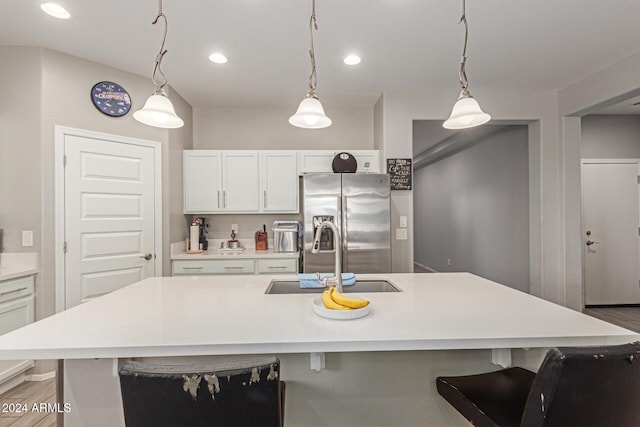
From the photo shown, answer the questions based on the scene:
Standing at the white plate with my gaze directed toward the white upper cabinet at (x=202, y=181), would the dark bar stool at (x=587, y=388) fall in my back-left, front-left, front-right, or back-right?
back-right

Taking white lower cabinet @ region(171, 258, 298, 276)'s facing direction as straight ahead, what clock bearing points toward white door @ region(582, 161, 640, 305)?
The white door is roughly at 9 o'clock from the white lower cabinet.

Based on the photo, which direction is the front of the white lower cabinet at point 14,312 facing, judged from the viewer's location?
facing the viewer and to the right of the viewer

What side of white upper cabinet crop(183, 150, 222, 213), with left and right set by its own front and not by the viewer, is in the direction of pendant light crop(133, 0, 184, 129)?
front

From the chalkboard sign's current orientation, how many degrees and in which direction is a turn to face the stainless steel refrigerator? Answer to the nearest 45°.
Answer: approximately 45° to its right

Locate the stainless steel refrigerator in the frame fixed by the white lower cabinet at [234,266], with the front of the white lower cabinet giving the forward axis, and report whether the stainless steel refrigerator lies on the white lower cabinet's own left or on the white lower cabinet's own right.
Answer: on the white lower cabinet's own left
